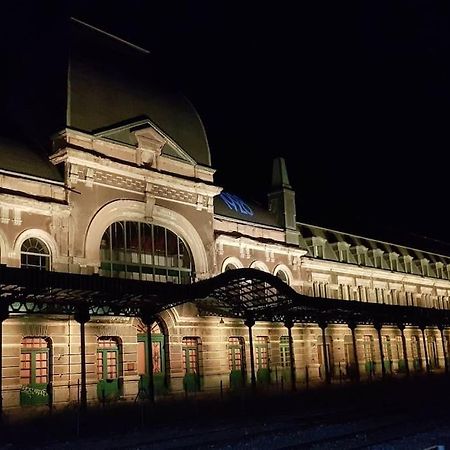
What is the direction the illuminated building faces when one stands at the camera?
facing the viewer and to the right of the viewer
